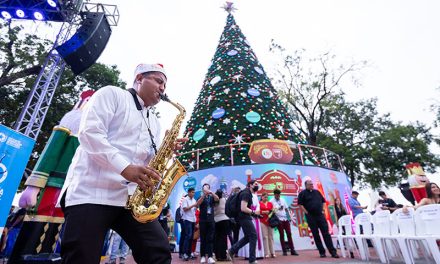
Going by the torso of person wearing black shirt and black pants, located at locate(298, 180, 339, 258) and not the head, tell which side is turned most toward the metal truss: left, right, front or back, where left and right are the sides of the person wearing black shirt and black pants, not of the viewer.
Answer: right

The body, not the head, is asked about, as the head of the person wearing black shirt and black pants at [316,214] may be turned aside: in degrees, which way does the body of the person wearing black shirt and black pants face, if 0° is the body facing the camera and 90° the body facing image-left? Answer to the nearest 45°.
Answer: approximately 0°

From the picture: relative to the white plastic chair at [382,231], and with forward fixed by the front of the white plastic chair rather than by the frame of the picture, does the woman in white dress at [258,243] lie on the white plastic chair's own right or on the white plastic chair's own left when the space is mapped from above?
on the white plastic chair's own left

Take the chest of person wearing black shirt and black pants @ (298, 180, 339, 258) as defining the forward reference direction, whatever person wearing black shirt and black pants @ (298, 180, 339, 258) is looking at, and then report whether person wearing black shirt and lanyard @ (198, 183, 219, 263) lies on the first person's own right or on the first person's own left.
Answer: on the first person's own right
